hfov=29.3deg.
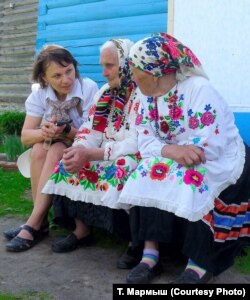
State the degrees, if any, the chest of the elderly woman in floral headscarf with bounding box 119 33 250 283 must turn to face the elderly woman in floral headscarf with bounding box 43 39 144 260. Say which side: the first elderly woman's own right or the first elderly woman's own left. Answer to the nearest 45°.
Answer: approximately 90° to the first elderly woman's own right

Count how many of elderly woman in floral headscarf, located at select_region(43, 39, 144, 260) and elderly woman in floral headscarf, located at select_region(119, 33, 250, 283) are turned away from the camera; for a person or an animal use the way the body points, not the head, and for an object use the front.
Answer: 0

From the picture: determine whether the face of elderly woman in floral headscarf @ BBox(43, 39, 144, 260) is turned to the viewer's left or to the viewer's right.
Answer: to the viewer's left

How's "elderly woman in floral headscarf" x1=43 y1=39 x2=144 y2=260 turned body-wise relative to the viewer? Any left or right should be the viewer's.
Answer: facing the viewer and to the left of the viewer

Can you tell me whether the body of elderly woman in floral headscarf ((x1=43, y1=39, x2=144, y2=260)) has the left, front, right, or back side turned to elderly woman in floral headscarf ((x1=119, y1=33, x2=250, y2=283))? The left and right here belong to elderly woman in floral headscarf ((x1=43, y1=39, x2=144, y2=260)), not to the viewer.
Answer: left

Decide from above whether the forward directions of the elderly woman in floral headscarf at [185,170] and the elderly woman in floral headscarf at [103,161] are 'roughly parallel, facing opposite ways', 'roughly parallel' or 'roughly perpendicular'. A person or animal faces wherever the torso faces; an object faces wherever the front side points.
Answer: roughly parallel
